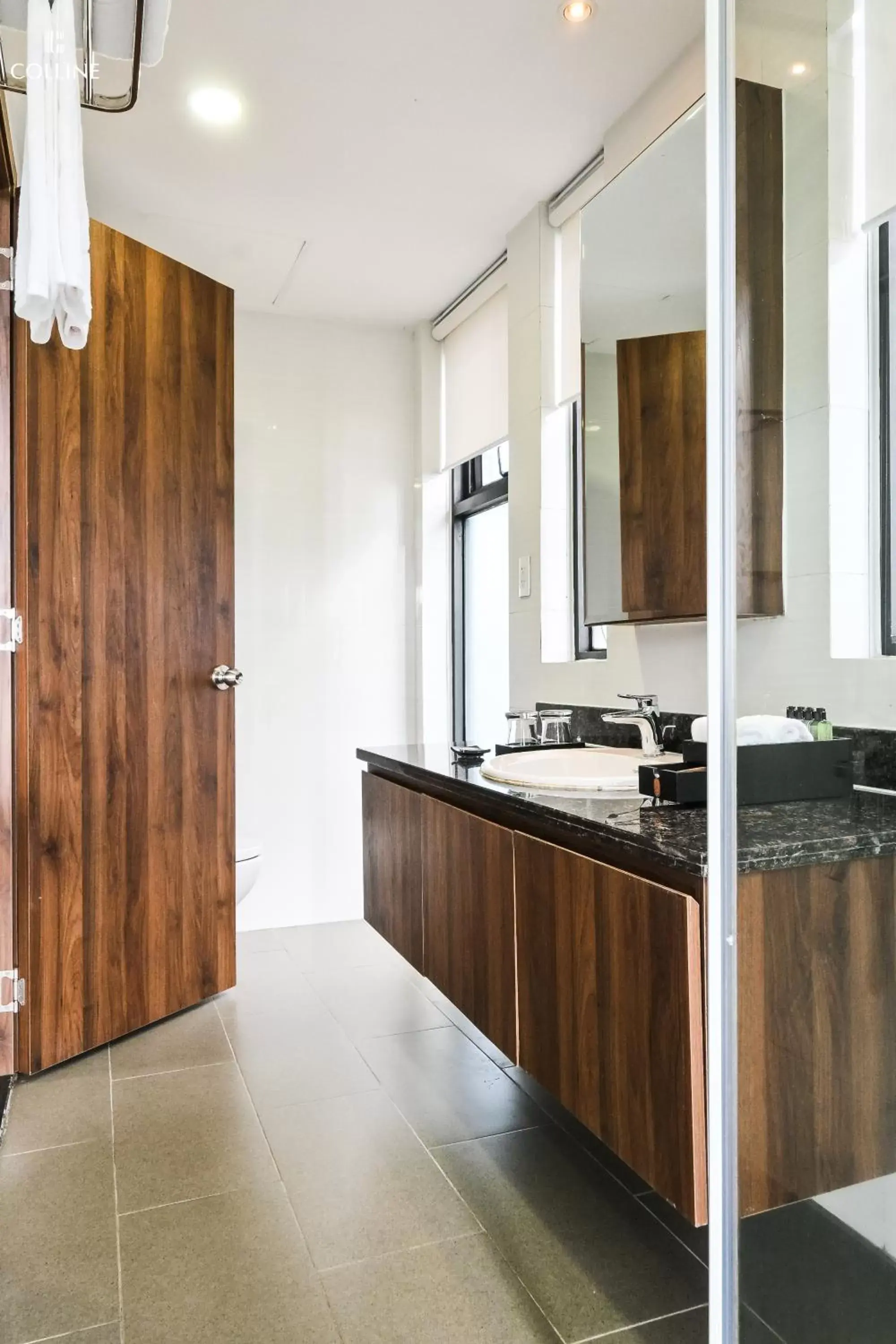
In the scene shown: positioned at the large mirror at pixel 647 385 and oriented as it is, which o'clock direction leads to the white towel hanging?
The white towel hanging is roughly at 12 o'clock from the large mirror.

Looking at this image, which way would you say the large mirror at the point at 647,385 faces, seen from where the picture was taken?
facing the viewer and to the left of the viewer

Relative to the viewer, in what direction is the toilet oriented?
to the viewer's right

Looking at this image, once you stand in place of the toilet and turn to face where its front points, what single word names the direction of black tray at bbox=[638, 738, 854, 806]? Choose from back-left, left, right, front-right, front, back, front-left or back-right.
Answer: right

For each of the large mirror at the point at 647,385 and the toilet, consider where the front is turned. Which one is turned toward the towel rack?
the large mirror

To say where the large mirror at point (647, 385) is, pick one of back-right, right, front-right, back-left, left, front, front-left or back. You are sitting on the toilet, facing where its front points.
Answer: front-right

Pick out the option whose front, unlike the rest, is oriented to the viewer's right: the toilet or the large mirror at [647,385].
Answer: the toilet
